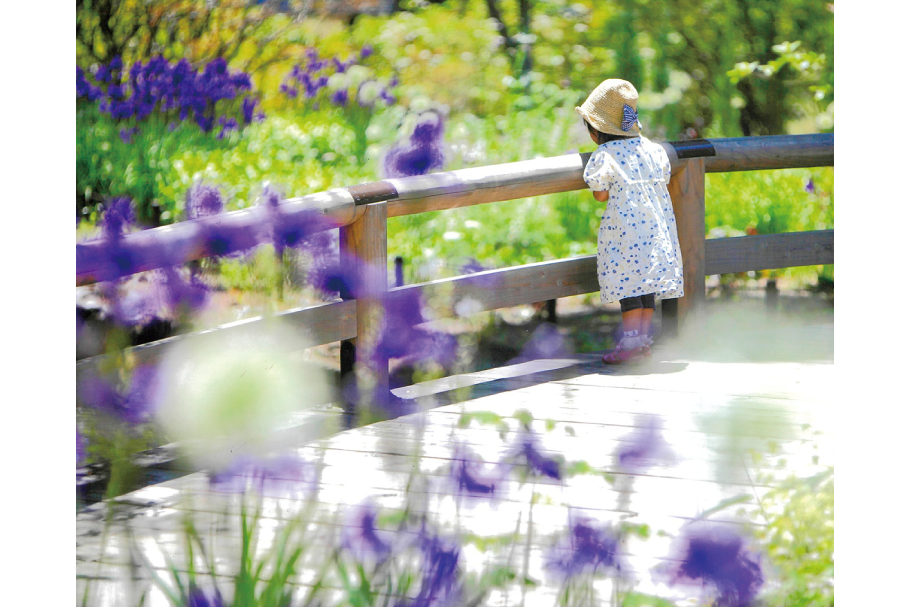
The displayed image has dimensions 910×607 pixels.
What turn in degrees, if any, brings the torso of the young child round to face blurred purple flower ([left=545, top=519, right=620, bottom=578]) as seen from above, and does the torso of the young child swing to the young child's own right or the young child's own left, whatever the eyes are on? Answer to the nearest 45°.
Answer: approximately 135° to the young child's own left

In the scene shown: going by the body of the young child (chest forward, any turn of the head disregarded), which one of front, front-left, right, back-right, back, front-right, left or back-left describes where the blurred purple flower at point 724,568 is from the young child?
back-left

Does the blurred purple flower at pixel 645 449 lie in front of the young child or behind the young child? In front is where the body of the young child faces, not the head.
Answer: behind

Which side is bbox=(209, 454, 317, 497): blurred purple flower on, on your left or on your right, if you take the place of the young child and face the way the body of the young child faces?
on your left

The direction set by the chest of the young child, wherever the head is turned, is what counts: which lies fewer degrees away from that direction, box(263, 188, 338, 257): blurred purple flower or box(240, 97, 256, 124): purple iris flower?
the purple iris flower

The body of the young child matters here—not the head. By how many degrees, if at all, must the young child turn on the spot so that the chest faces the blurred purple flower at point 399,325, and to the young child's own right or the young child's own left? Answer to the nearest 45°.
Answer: approximately 90° to the young child's own left

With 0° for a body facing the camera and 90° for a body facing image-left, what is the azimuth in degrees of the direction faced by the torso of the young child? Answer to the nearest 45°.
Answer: approximately 135°

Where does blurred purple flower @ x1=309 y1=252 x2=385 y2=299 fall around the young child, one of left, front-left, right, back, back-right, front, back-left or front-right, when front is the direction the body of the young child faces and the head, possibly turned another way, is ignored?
left

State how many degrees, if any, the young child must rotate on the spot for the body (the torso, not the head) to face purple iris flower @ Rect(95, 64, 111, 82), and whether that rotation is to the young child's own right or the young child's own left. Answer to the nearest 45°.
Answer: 0° — they already face it

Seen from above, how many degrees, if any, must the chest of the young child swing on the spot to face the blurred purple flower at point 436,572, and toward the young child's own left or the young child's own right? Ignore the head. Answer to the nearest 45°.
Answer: approximately 135° to the young child's own left

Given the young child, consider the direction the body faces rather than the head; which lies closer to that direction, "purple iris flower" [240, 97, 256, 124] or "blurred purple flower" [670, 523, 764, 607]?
the purple iris flower

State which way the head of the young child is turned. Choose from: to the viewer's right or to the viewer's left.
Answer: to the viewer's left

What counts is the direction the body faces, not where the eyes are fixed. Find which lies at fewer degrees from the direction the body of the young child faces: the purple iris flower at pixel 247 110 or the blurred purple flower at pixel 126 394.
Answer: the purple iris flower

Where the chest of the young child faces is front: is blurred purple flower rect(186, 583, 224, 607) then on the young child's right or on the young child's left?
on the young child's left
